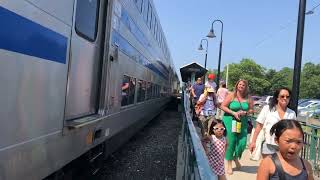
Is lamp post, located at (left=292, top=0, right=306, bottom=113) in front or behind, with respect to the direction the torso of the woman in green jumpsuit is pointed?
behind

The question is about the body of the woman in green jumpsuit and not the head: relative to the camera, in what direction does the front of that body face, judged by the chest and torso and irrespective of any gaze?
toward the camera

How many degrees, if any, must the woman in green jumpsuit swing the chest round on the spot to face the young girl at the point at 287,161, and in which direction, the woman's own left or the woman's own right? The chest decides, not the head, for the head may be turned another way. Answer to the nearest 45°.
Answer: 0° — they already face them

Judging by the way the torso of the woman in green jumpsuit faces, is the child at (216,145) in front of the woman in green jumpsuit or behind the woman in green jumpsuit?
in front

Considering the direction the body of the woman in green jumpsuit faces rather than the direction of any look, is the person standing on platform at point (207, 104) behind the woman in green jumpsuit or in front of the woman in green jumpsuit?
behind

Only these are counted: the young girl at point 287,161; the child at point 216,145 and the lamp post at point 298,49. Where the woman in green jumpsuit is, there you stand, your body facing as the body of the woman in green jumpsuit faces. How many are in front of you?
2

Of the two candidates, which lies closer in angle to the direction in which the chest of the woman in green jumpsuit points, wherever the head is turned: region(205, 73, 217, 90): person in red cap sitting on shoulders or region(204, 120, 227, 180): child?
the child

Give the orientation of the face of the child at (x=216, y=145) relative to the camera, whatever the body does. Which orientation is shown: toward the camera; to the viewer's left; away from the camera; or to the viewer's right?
toward the camera

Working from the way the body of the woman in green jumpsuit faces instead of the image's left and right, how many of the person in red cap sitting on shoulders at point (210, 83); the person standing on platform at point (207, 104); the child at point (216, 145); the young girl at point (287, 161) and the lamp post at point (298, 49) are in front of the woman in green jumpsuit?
2

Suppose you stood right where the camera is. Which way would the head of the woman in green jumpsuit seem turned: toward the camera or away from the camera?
toward the camera
